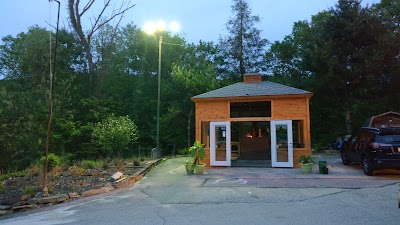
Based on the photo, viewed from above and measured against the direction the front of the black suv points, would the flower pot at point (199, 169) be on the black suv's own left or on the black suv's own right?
on the black suv's own left

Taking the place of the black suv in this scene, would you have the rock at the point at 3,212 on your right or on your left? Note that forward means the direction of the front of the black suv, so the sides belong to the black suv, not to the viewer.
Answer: on your left

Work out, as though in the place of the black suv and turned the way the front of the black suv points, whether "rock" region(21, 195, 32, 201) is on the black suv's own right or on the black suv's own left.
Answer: on the black suv's own left

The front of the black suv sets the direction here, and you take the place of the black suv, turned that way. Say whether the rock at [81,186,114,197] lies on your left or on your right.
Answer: on your left
